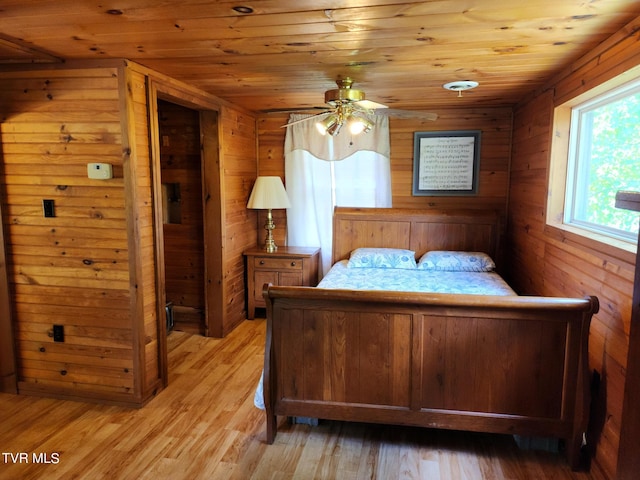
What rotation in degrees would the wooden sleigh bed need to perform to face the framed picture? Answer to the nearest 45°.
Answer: approximately 180°

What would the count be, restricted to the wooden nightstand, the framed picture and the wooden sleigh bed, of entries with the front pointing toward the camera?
3

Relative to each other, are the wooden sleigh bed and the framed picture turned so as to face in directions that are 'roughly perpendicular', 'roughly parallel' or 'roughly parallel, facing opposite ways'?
roughly parallel

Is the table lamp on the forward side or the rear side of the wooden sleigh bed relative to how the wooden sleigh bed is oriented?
on the rear side

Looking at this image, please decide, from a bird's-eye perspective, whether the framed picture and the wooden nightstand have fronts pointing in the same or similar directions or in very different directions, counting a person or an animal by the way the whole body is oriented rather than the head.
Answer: same or similar directions

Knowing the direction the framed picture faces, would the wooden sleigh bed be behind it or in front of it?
in front

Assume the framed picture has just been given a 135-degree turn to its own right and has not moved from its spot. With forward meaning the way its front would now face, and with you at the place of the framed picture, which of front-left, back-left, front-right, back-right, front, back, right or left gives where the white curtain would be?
front-left

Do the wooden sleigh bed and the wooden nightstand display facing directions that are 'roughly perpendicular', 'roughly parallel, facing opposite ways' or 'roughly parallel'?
roughly parallel

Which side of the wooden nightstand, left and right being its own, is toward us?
front

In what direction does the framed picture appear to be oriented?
toward the camera

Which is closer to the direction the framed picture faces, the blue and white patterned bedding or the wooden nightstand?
the blue and white patterned bedding

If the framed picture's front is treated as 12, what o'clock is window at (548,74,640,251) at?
The window is roughly at 11 o'clock from the framed picture.

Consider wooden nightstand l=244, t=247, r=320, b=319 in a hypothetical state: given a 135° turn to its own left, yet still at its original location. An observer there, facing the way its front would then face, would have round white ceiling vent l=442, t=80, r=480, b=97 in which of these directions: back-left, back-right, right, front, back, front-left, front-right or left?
right

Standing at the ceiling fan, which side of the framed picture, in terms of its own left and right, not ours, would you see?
front
